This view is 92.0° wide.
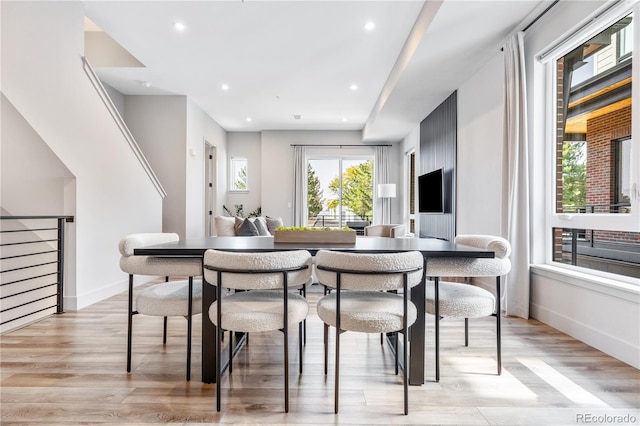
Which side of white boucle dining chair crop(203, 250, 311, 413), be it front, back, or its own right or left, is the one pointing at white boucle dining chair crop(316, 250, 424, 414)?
right

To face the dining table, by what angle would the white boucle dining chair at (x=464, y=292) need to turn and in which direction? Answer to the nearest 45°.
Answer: approximately 45° to its left

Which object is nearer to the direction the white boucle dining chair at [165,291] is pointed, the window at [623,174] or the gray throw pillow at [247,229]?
the window

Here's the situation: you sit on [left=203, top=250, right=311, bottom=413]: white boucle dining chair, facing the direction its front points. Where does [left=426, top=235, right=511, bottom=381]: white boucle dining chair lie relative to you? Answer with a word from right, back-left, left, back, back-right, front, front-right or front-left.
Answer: right

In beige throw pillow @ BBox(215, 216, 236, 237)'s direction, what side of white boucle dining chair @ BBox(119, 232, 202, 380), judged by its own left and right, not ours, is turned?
left

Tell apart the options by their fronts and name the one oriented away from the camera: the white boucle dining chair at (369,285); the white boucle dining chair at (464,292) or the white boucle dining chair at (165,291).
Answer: the white boucle dining chair at (369,285)

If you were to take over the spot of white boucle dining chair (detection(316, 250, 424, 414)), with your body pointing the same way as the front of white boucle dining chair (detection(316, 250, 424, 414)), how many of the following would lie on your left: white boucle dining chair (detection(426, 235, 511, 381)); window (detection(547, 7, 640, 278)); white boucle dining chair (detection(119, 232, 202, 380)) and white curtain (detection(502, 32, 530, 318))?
1

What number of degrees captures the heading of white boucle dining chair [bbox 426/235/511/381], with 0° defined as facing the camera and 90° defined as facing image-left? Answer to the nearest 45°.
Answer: approximately 90°

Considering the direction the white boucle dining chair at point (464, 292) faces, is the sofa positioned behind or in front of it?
in front

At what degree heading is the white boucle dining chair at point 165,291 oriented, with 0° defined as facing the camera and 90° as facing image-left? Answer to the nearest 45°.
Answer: approximately 270°

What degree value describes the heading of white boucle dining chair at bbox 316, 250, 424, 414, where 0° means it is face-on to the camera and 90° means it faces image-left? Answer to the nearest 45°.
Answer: approximately 180°

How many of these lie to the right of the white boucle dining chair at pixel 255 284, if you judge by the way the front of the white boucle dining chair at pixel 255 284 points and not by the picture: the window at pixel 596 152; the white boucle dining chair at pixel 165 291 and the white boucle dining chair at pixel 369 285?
2

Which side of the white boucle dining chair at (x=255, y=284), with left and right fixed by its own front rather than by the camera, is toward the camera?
back

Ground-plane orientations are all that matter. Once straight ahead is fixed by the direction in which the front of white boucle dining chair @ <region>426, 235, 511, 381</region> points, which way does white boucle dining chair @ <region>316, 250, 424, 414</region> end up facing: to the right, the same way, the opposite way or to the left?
to the right

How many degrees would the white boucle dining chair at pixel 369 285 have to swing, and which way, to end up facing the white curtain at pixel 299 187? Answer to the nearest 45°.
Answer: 0° — it already faces it

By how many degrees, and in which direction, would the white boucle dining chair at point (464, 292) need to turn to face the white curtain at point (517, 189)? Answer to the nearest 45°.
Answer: approximately 90° to its right
